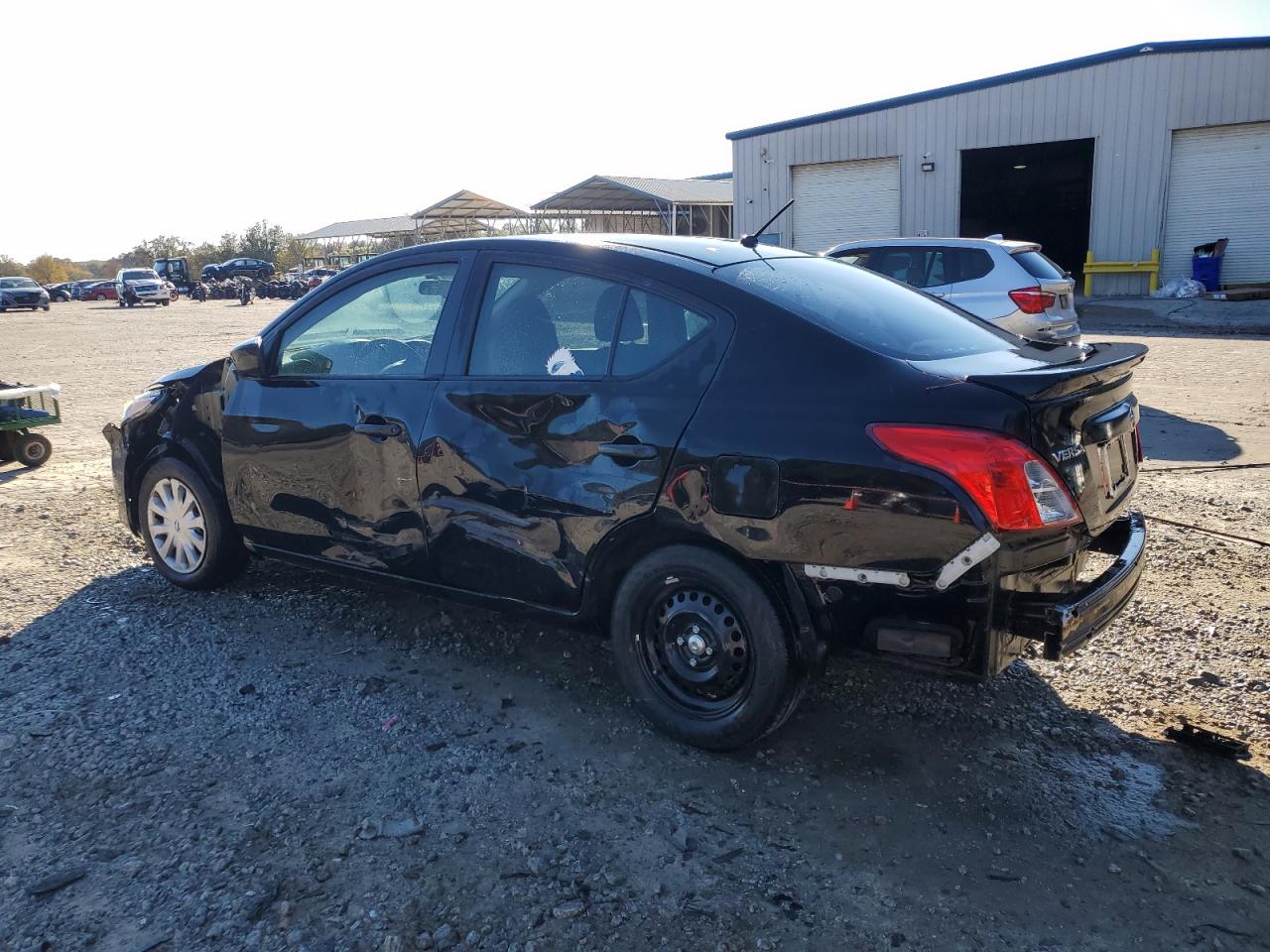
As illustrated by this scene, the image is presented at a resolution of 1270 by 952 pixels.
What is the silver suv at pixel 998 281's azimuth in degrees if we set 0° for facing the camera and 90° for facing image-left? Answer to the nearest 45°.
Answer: approximately 135°

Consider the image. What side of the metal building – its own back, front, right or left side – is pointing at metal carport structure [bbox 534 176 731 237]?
right

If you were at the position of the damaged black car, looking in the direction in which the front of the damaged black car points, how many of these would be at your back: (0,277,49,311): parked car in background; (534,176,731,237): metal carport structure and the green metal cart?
0

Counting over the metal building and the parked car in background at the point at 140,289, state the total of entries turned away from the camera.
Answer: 0

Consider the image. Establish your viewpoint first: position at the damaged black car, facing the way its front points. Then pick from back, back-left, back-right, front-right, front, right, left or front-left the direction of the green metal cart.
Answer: front

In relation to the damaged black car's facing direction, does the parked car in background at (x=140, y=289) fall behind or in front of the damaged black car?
in front

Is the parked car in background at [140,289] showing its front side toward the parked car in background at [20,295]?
no

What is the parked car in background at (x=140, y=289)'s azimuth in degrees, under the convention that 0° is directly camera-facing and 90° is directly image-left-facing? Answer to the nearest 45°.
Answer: approximately 315°

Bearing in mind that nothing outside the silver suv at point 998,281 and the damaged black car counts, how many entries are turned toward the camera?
0

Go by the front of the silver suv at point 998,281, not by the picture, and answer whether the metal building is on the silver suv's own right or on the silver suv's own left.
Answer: on the silver suv's own right

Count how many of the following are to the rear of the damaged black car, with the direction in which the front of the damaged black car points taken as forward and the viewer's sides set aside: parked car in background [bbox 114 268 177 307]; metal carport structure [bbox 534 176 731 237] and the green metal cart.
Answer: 0

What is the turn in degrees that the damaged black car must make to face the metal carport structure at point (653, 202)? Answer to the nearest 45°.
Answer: approximately 45° to its right

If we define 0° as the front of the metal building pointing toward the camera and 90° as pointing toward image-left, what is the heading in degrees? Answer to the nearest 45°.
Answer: approximately 45°

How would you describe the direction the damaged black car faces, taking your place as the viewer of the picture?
facing away from the viewer and to the left of the viewer

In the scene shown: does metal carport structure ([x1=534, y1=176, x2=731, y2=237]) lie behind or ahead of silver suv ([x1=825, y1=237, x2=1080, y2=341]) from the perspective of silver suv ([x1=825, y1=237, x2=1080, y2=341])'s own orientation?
ahead

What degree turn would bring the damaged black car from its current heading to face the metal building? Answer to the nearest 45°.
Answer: approximately 90° to its right

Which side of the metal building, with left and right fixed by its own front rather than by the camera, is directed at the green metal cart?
front

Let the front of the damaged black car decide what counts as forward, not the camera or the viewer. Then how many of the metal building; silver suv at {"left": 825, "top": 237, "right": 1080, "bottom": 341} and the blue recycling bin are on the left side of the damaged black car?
0

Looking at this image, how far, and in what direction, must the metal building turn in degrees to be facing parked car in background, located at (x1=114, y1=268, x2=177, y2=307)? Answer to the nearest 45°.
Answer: approximately 45° to its right

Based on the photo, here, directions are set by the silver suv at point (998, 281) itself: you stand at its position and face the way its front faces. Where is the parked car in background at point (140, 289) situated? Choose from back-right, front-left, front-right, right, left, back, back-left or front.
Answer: front

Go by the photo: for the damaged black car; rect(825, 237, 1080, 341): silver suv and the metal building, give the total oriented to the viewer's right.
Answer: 0
